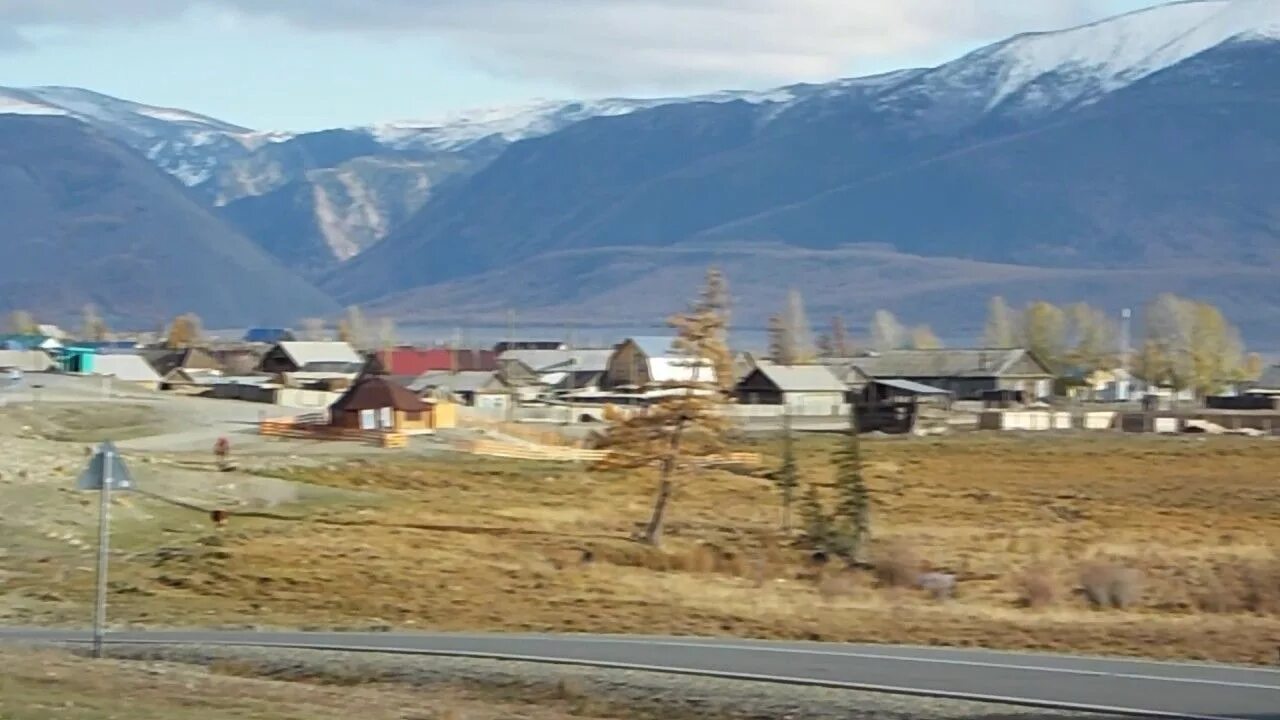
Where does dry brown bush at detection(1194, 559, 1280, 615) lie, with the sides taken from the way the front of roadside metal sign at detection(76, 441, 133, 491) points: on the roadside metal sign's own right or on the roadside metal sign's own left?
on the roadside metal sign's own right

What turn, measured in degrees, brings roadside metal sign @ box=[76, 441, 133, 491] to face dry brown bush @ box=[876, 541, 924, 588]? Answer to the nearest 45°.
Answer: approximately 45° to its right

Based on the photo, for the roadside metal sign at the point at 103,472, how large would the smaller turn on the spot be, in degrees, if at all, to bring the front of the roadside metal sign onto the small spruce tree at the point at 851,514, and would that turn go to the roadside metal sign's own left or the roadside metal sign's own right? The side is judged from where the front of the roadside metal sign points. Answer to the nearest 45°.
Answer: approximately 45° to the roadside metal sign's own right

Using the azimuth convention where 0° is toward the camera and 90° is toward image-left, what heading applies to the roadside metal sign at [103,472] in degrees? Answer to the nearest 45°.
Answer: approximately 180°

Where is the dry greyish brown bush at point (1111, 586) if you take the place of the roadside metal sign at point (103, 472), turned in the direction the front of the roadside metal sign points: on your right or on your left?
on your right
